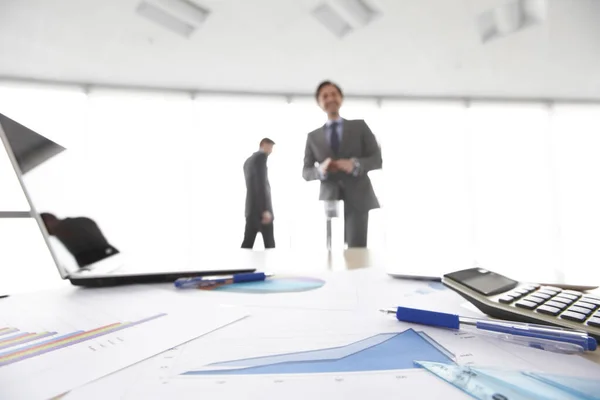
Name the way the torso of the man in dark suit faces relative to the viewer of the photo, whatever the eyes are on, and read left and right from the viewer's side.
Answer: facing to the right of the viewer

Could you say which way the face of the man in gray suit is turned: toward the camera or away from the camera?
toward the camera

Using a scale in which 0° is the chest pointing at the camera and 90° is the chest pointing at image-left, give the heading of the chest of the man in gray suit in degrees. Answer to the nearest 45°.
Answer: approximately 0°

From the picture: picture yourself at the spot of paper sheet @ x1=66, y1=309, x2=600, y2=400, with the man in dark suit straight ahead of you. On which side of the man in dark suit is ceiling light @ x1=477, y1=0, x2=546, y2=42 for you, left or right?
right

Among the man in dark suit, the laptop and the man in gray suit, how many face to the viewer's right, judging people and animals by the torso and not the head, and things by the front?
2

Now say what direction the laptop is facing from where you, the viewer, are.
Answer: facing to the right of the viewer

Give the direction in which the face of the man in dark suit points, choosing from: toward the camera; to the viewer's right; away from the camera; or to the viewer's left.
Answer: to the viewer's right

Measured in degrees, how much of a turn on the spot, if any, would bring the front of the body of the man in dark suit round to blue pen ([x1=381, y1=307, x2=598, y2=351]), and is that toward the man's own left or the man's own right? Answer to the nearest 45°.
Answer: approximately 90° to the man's own right

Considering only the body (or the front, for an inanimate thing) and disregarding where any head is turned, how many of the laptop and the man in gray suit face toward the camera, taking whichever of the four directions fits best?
1

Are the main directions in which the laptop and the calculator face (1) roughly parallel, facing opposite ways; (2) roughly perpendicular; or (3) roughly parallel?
roughly perpendicular

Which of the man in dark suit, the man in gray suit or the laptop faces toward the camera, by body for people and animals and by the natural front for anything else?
the man in gray suit
